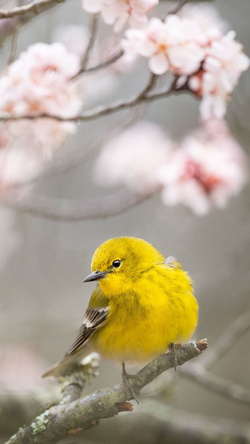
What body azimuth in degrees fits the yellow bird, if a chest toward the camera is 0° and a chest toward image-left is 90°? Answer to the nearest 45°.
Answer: approximately 315°

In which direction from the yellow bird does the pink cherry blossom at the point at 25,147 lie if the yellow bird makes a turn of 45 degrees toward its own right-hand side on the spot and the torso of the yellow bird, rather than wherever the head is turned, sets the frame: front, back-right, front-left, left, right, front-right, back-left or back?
back
